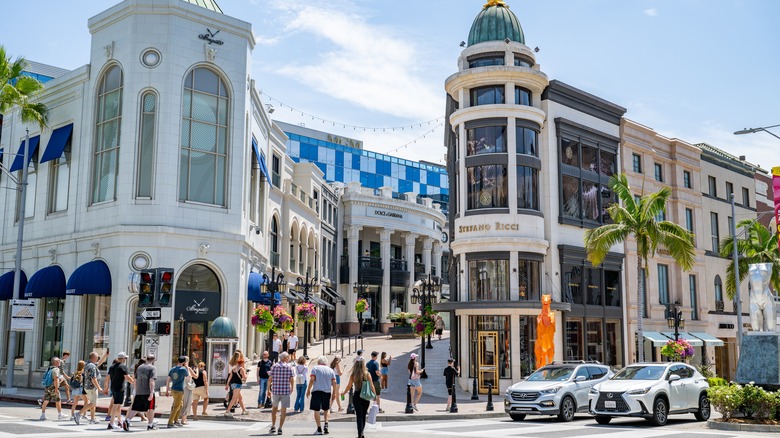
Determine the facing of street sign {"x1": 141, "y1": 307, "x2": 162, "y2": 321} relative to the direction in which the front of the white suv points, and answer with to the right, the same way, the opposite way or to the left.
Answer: to the left

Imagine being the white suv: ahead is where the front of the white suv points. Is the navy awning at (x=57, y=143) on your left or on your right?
on your right

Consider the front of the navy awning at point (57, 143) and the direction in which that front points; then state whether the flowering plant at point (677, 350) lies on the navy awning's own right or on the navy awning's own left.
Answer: on the navy awning's own left

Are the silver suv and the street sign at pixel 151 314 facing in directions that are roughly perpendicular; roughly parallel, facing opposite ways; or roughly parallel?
roughly perpendicular

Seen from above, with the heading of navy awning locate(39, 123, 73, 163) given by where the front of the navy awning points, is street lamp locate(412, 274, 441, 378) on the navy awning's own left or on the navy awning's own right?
on the navy awning's own left

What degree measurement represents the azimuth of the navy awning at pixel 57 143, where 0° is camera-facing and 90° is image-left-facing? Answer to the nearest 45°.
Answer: approximately 45°

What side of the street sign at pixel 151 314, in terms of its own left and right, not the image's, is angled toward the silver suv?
left

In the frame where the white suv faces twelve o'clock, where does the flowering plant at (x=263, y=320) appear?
The flowering plant is roughly at 2 o'clock from the white suv.

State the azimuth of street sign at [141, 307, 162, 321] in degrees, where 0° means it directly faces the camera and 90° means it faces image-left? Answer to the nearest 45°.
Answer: approximately 0°
